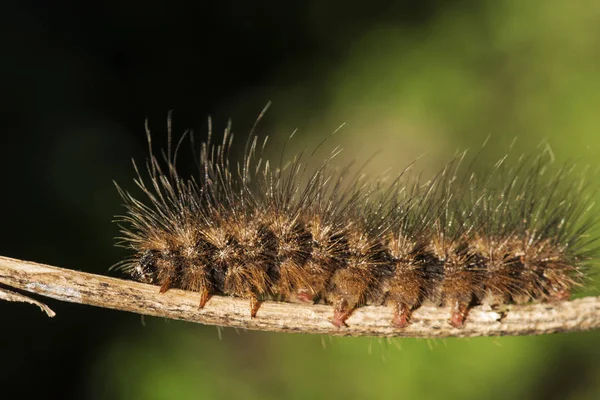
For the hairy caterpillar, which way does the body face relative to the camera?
to the viewer's left
